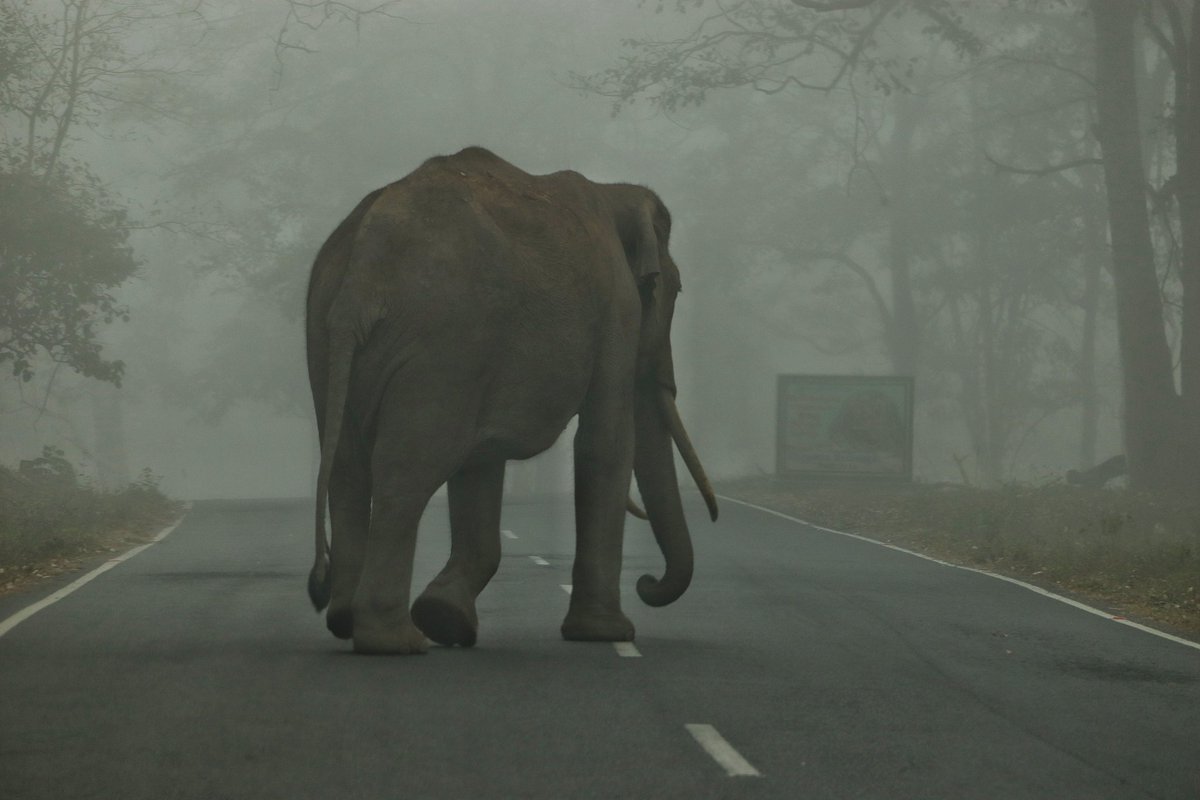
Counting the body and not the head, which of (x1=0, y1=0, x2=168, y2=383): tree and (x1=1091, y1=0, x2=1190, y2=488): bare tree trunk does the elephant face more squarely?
the bare tree trunk

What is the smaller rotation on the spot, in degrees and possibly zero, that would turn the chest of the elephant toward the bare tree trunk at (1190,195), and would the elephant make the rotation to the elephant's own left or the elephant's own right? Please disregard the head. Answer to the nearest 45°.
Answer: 0° — it already faces it

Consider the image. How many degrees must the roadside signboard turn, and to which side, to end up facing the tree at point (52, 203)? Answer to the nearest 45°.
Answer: approximately 45° to its right

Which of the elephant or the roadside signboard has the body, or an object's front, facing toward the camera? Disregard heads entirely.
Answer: the roadside signboard

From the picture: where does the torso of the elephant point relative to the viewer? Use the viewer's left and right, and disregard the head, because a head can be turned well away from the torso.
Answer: facing away from the viewer and to the right of the viewer

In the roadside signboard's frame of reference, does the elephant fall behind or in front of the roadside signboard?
in front

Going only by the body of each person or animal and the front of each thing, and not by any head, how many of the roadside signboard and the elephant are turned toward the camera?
1

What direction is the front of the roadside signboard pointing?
toward the camera
